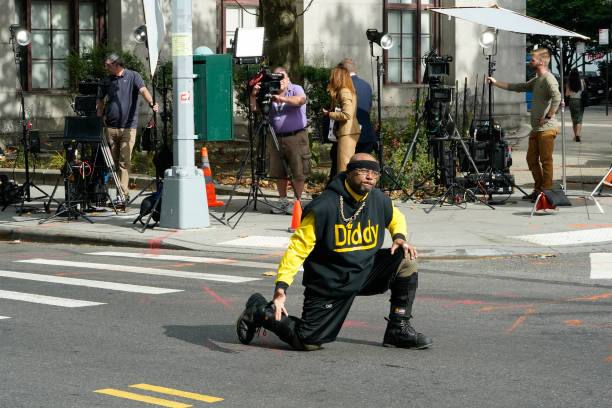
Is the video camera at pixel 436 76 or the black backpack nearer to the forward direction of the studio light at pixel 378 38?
the video camera

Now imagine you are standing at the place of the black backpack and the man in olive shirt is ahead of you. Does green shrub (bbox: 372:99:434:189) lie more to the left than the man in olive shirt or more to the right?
left

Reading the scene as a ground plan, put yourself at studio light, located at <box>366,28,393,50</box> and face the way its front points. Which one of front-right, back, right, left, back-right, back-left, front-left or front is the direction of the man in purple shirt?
right

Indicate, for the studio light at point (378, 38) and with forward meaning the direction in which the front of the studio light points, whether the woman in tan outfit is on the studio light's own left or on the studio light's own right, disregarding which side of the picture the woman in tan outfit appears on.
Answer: on the studio light's own right

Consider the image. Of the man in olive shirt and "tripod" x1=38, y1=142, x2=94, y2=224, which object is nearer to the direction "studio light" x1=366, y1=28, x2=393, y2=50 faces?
the man in olive shirt

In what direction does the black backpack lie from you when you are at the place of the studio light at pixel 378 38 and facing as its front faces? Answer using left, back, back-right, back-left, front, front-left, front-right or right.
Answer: right

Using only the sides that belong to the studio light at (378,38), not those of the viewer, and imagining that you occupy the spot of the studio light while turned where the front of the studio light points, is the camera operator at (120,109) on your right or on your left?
on your right
